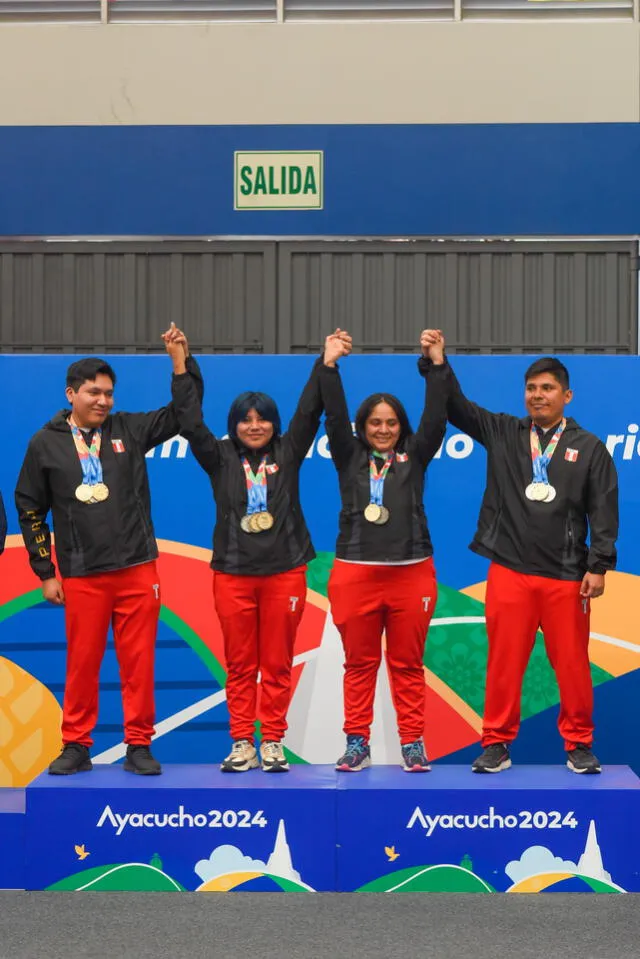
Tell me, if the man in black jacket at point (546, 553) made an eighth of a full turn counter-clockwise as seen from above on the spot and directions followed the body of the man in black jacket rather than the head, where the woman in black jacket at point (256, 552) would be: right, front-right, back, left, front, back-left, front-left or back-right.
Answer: back-right

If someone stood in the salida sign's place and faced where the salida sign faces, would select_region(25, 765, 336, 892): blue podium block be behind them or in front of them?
in front

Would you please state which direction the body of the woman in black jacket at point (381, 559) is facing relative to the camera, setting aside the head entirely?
toward the camera

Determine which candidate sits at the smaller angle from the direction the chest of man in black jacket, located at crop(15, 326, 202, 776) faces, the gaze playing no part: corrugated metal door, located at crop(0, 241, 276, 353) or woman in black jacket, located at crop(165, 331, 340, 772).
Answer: the woman in black jacket

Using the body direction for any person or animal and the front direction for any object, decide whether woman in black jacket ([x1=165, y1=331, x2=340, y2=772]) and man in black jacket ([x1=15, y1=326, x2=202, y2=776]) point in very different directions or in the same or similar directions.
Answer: same or similar directions

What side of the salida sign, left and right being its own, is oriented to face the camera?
front

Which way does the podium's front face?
toward the camera

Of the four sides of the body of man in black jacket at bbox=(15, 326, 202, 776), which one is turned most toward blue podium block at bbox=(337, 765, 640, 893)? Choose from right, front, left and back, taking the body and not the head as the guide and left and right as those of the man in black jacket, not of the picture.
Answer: left

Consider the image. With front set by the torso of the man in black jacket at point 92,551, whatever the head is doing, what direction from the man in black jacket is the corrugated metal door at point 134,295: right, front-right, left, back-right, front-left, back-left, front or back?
back

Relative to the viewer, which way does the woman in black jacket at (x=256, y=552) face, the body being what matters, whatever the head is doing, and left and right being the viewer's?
facing the viewer

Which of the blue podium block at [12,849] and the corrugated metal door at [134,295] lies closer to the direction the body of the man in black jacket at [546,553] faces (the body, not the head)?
the blue podium block

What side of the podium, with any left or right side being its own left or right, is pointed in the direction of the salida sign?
back

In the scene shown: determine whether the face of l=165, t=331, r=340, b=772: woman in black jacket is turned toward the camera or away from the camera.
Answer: toward the camera
